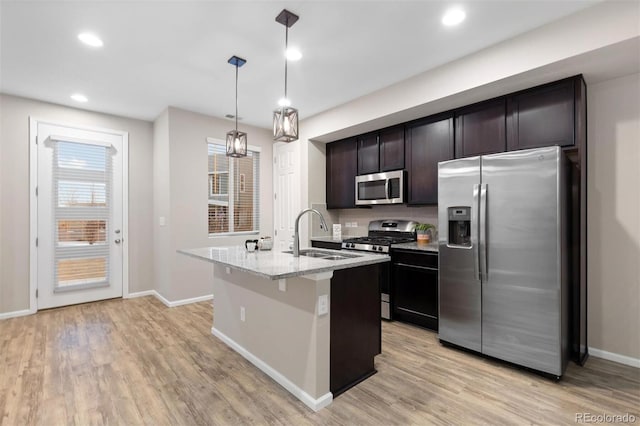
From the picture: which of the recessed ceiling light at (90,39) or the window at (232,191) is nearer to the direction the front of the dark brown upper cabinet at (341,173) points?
the recessed ceiling light

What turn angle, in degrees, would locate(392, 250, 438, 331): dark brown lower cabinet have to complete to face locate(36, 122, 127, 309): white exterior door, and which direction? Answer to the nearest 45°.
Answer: approximately 45° to its right

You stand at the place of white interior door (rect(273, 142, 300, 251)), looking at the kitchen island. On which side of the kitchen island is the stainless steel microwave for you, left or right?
left

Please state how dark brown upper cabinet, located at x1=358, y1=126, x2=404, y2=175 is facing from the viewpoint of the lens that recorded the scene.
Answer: facing the viewer and to the left of the viewer

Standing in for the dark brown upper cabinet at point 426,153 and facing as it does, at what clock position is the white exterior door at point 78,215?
The white exterior door is roughly at 1 o'clock from the dark brown upper cabinet.

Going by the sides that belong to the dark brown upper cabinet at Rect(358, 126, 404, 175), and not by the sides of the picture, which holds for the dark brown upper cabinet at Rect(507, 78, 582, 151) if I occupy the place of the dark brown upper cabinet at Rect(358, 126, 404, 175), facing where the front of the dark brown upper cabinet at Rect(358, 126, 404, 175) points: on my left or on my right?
on my left

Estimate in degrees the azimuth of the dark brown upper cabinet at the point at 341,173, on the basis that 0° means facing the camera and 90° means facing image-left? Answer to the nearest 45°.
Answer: approximately 45°

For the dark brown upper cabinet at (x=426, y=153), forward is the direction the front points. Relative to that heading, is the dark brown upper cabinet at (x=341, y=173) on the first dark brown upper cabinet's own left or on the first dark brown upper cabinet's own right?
on the first dark brown upper cabinet's own right

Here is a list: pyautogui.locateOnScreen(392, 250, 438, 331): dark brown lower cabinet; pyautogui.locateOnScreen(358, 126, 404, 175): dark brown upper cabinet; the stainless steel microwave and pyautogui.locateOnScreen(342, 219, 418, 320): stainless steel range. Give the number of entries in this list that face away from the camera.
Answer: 0

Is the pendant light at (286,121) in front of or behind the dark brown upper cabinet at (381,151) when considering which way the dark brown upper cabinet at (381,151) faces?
in front

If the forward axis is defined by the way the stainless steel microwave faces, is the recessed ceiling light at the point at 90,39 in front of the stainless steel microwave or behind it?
in front

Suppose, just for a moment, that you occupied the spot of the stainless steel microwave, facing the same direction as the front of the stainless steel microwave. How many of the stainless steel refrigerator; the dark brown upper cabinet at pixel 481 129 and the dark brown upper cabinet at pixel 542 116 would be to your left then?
3

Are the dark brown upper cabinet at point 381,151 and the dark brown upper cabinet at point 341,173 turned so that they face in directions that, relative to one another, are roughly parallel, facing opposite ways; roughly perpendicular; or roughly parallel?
roughly parallel

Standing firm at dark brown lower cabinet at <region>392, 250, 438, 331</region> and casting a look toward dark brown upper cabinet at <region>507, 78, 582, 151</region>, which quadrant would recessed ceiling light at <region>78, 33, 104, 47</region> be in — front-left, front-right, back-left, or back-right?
back-right

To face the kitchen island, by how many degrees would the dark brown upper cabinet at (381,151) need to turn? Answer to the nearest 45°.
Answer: approximately 45° to its left
